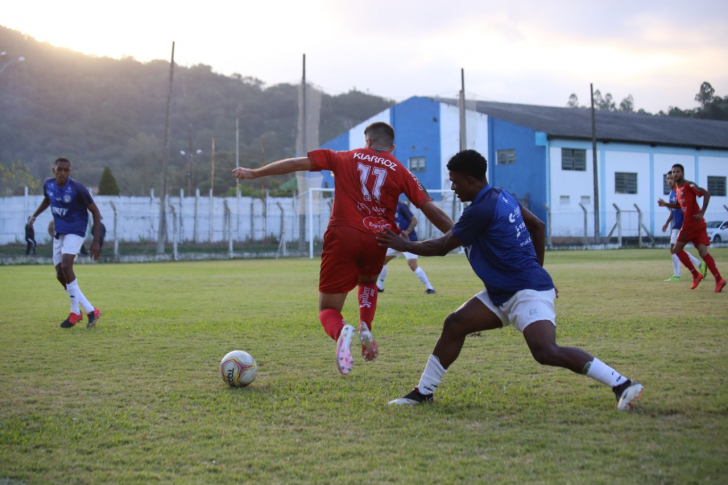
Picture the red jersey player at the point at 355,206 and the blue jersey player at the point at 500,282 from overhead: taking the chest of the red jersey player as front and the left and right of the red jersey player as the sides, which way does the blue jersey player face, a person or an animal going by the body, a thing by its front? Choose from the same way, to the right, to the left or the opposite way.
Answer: to the left

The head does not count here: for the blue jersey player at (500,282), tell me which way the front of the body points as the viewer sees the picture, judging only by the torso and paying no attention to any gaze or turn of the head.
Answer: to the viewer's left

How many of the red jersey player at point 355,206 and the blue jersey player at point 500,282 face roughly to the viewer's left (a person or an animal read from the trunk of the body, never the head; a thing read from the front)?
1

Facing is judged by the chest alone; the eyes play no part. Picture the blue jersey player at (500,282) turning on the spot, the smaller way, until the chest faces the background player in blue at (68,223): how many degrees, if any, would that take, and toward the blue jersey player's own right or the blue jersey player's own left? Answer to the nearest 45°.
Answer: approximately 45° to the blue jersey player's own right

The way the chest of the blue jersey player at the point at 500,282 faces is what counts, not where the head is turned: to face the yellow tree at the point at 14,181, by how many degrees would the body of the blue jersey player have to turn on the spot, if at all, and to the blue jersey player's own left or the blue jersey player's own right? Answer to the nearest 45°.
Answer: approximately 45° to the blue jersey player's own right

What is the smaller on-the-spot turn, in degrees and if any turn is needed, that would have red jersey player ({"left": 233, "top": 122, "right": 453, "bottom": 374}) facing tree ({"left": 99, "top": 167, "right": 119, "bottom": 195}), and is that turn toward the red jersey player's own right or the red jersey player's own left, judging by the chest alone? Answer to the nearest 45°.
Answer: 0° — they already face it

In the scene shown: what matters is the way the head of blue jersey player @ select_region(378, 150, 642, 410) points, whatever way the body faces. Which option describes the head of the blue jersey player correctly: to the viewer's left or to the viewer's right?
to the viewer's left

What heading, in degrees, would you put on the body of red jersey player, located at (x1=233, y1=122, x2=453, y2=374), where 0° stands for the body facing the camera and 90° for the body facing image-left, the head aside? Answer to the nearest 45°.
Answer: approximately 180°

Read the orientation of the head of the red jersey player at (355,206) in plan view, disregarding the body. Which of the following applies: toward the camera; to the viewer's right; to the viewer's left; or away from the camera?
away from the camera

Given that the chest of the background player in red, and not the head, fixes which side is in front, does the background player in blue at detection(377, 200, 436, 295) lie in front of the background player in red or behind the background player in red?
in front
